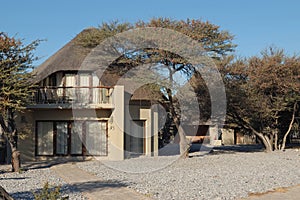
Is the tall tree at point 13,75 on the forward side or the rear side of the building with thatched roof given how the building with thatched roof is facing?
on the forward side

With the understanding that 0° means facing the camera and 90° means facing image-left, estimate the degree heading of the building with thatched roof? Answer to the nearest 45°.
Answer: approximately 0°

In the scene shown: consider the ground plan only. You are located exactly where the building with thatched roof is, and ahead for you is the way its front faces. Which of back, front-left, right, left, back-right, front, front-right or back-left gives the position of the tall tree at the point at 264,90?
left

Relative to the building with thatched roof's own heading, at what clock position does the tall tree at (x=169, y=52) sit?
The tall tree is roughly at 10 o'clock from the building with thatched roof.
